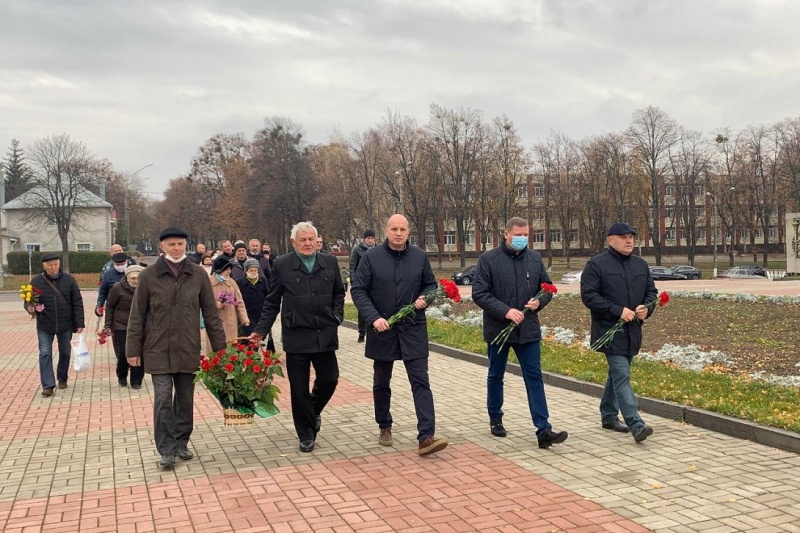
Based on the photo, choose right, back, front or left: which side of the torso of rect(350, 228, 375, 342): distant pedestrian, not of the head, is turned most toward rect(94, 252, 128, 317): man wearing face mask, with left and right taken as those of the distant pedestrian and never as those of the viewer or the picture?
right

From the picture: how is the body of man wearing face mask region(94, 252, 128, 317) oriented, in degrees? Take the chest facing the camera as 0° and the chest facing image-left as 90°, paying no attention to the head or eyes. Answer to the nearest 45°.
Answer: approximately 0°

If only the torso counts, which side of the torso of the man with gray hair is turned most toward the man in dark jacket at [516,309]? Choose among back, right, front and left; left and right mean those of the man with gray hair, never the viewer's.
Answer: left

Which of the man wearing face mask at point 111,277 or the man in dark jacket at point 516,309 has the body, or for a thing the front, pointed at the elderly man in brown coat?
the man wearing face mask

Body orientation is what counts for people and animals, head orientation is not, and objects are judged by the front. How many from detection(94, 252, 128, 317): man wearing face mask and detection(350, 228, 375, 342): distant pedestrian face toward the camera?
2

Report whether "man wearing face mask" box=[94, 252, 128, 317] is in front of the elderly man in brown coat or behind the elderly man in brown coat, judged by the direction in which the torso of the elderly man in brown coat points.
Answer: behind

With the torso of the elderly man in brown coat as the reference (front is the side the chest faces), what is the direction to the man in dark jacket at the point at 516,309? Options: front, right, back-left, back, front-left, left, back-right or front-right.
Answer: left

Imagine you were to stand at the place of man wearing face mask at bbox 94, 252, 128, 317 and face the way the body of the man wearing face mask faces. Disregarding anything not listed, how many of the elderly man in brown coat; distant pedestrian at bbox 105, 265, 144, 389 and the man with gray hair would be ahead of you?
3

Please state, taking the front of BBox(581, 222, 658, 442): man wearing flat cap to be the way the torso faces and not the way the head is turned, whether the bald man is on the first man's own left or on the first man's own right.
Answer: on the first man's own right

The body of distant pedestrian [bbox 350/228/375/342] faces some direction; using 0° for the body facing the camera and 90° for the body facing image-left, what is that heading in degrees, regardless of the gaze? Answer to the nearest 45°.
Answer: approximately 0°

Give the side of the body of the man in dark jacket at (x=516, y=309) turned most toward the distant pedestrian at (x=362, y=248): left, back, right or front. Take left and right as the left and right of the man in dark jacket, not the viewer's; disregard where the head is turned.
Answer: back
